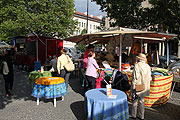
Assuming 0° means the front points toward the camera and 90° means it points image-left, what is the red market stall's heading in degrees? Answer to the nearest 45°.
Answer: approximately 45°

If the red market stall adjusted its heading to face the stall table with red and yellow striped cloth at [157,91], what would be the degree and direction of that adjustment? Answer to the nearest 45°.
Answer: approximately 45° to its left

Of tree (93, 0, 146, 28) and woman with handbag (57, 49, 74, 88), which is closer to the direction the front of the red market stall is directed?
the woman with handbag

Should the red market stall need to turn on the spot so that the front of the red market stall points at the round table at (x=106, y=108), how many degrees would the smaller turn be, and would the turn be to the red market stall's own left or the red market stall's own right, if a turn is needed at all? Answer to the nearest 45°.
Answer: approximately 45° to the red market stall's own left

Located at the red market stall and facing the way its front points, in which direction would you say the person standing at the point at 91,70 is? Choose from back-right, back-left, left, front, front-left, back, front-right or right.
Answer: front-left

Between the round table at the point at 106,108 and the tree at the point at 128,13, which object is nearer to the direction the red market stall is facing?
the round table

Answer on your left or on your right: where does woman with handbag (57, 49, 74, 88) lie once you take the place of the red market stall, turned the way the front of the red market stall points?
on your left
